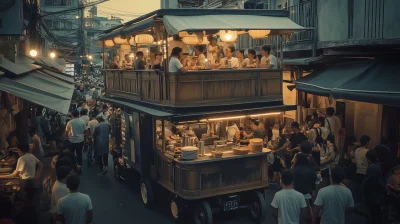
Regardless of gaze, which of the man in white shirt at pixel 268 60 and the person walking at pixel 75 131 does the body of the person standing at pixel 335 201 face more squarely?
the man in white shirt

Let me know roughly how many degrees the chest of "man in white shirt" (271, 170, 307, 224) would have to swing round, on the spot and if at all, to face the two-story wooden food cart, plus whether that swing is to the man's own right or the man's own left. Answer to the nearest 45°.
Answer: approximately 45° to the man's own left

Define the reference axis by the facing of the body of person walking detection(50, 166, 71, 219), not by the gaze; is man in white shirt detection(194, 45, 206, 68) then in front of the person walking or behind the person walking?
in front

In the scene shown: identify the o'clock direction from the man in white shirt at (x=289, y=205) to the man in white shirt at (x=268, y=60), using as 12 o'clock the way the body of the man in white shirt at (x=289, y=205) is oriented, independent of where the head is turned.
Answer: the man in white shirt at (x=268, y=60) is roughly at 12 o'clock from the man in white shirt at (x=289, y=205).

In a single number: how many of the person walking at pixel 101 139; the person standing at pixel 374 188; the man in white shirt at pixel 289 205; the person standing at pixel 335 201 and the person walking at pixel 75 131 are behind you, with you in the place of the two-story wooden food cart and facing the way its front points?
2

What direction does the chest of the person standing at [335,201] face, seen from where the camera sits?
away from the camera

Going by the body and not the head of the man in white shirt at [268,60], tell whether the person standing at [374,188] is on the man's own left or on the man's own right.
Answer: on the man's own left

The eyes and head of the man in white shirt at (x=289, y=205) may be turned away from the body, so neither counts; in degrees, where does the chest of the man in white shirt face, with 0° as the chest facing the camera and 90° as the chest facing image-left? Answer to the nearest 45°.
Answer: approximately 180°

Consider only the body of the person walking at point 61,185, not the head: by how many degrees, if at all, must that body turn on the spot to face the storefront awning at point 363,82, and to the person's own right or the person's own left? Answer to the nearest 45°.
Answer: approximately 90° to the person's own right

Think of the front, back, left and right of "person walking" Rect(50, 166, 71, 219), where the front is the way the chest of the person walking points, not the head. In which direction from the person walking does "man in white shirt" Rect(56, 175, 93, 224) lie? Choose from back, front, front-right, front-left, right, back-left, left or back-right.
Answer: back

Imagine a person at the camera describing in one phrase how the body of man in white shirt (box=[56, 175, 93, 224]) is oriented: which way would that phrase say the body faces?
away from the camera

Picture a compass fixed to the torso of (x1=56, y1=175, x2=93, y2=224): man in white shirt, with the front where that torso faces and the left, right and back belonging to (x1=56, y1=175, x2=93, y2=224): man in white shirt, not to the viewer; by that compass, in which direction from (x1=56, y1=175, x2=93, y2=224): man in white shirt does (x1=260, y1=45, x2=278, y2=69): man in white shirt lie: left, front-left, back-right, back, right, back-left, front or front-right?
front-right

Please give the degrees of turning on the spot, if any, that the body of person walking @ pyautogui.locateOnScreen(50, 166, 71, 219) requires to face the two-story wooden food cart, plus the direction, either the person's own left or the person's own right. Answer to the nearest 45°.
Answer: approximately 45° to the person's own right
